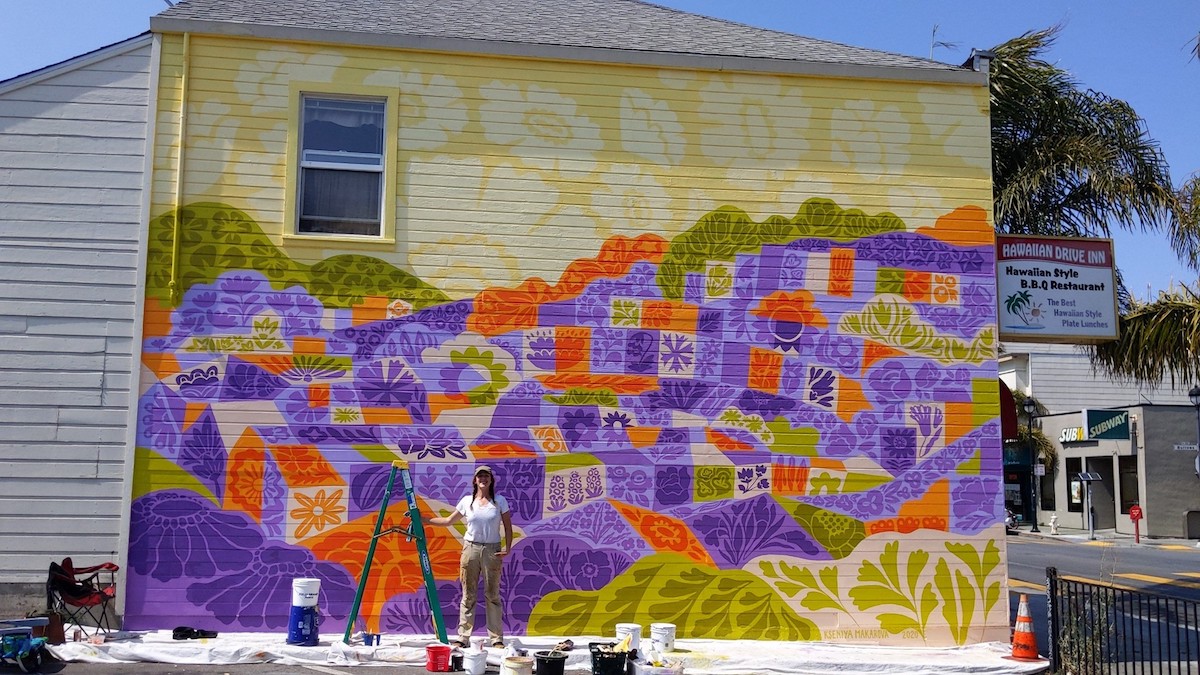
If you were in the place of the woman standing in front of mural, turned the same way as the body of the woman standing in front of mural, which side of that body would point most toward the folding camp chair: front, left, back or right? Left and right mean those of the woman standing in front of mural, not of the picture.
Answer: right

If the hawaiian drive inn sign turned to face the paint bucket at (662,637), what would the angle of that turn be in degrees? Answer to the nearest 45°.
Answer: approximately 45° to its right

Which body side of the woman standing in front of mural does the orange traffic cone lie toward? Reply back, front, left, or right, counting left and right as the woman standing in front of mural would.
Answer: left

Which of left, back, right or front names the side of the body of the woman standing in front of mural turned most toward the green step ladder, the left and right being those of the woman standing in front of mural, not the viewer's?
right

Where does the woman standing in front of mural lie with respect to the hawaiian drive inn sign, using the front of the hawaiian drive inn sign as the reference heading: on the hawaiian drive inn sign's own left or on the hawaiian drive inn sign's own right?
on the hawaiian drive inn sign's own right

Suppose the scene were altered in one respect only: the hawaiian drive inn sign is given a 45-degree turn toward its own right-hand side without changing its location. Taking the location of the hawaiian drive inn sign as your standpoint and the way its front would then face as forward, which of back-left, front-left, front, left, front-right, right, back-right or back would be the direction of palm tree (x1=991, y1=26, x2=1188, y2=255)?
back-right

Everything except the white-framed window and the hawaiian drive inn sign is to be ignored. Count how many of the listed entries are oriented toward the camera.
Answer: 2

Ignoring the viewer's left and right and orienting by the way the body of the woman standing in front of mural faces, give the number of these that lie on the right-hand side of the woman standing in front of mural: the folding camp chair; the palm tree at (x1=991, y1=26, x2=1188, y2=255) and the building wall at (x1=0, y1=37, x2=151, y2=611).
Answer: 2
